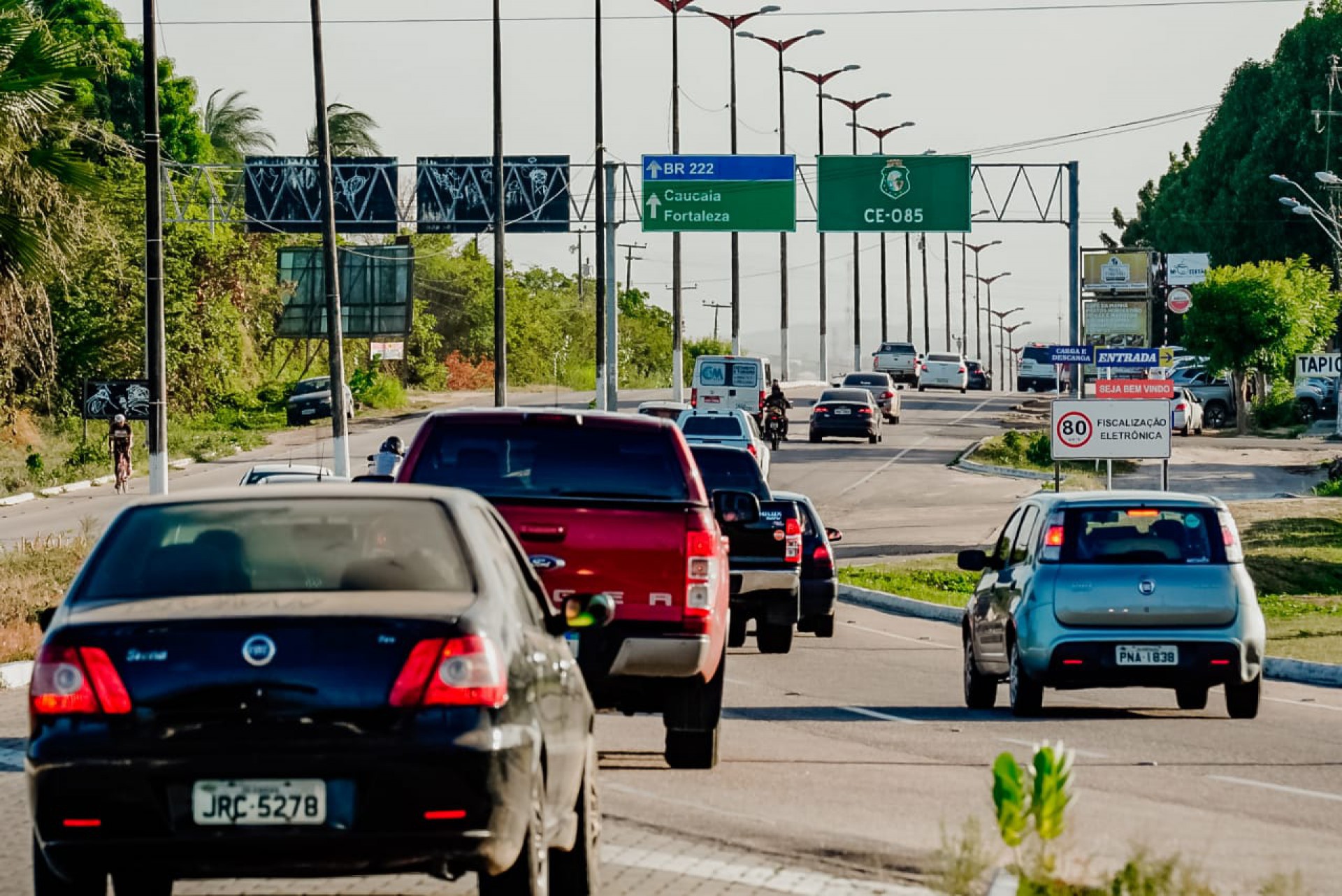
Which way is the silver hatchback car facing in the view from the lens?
facing away from the viewer

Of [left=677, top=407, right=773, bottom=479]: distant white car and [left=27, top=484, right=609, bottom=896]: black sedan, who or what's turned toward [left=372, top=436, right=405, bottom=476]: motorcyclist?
the black sedan

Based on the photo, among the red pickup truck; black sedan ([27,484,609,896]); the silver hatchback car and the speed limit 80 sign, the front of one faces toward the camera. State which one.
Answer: the speed limit 80 sign

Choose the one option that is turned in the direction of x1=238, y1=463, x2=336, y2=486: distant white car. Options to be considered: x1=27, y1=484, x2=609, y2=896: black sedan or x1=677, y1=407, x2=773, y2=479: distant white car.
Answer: the black sedan

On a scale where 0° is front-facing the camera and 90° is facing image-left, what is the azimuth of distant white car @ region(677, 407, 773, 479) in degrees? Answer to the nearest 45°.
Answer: approximately 180°

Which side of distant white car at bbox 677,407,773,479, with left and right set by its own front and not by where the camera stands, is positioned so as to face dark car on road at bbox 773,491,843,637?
back

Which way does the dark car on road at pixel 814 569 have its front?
away from the camera

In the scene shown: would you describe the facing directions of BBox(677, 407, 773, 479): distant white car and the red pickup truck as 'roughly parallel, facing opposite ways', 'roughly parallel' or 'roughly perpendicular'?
roughly parallel

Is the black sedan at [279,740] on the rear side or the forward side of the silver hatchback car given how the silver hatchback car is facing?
on the rear side

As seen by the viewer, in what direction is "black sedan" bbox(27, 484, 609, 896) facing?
away from the camera

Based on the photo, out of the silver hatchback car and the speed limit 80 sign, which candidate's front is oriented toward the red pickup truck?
the speed limit 80 sign

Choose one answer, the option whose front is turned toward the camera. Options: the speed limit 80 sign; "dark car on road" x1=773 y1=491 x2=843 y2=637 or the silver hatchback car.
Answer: the speed limit 80 sign

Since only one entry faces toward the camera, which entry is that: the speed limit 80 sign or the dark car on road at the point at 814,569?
the speed limit 80 sign

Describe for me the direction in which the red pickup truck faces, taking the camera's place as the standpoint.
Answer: facing away from the viewer

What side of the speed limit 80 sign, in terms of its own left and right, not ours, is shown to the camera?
front

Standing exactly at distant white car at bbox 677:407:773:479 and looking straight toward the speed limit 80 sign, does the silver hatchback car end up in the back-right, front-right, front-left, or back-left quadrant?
front-right

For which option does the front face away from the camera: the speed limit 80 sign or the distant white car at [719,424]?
the distant white car
